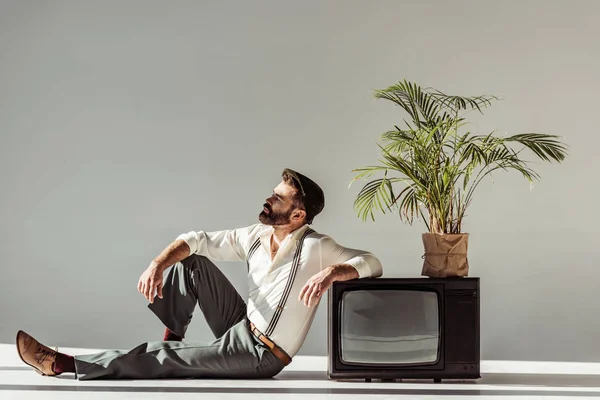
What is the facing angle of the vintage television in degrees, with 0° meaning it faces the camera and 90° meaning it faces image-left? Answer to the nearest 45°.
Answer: approximately 0°

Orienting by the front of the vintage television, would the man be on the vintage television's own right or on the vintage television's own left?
on the vintage television's own right

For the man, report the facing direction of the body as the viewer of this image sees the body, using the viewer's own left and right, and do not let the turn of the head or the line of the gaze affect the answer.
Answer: facing the viewer and to the left of the viewer

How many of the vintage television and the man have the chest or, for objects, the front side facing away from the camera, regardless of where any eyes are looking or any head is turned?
0

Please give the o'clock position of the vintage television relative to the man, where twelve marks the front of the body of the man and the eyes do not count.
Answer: The vintage television is roughly at 8 o'clock from the man.
